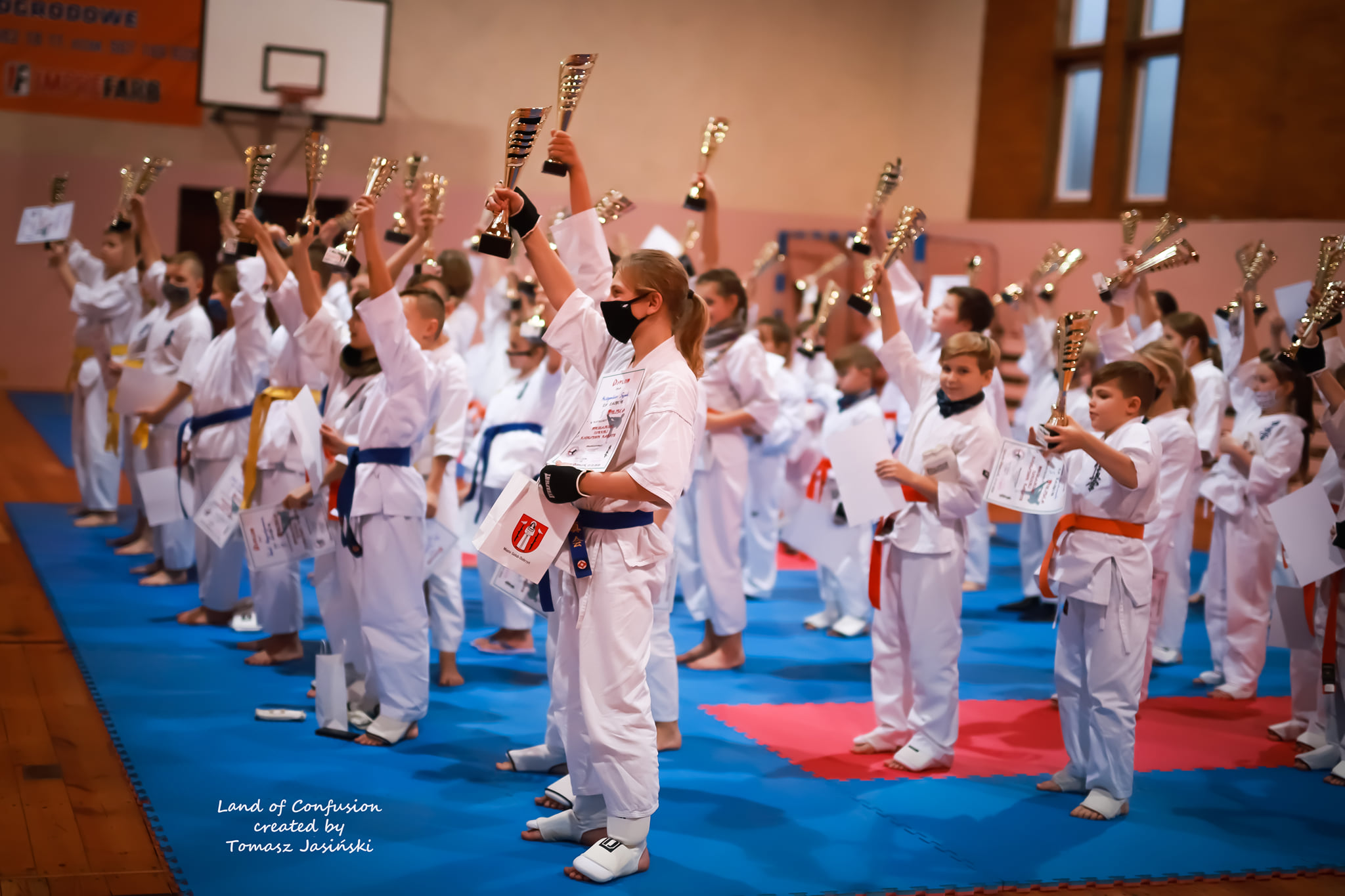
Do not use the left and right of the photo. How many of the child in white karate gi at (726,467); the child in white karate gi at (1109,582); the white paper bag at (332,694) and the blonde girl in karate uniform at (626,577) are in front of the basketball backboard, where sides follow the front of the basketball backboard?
4

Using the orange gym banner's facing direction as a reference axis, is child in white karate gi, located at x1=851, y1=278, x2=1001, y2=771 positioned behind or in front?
in front

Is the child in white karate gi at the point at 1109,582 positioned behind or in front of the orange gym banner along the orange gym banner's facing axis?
in front

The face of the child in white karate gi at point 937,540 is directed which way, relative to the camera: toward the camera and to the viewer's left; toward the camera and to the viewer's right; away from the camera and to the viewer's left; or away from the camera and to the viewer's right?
toward the camera and to the viewer's left

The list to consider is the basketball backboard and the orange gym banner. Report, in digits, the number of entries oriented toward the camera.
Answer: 2

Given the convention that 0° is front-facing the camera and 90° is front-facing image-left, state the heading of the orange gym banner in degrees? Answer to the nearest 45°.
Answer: approximately 0°

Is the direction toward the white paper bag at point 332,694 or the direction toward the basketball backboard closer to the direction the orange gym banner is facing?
the white paper bag

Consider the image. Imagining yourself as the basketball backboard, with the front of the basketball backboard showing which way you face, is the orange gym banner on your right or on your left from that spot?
on your right

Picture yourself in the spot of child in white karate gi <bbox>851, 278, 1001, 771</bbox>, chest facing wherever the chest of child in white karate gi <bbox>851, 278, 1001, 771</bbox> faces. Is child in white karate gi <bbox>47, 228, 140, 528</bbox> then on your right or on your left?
on your right

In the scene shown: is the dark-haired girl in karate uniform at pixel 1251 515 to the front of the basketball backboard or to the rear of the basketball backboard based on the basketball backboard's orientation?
to the front

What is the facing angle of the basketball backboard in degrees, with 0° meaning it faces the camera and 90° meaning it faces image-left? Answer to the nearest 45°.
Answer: approximately 0°
